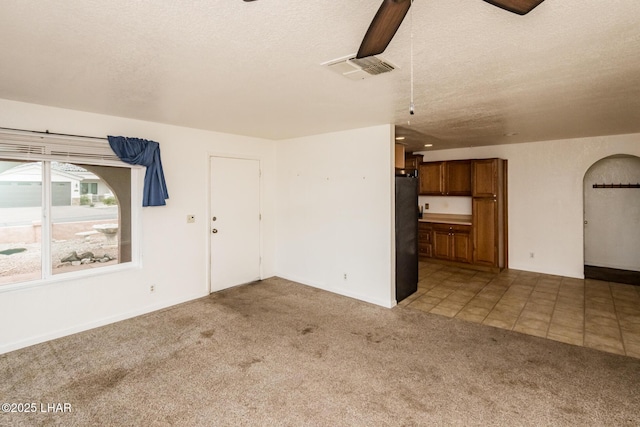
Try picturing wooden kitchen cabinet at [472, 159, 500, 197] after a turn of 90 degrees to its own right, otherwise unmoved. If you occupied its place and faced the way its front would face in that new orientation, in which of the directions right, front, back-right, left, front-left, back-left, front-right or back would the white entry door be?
front-left

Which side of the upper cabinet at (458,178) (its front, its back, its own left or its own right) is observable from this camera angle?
front

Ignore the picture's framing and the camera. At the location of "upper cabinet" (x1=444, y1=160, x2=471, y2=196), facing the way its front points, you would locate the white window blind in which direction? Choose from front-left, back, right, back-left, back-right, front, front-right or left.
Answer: front-right

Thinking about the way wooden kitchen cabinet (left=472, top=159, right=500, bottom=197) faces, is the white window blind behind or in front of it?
in front

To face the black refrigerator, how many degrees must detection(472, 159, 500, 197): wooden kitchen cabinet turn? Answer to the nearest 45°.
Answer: approximately 45° to its right

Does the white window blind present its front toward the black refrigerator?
no

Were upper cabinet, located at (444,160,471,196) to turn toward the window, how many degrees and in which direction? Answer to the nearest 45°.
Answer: approximately 45° to its right

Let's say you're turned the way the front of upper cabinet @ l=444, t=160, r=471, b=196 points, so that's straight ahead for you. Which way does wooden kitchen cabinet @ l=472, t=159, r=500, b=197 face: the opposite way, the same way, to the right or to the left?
the same way

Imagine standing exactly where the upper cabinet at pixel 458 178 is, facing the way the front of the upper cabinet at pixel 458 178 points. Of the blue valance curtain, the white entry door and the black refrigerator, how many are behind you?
0

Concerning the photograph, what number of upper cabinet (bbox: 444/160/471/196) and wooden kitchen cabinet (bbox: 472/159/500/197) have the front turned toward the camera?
2

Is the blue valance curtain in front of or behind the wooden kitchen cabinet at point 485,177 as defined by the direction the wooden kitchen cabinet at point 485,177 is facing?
in front

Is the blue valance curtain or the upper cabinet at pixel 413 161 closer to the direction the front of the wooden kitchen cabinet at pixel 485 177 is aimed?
the blue valance curtain

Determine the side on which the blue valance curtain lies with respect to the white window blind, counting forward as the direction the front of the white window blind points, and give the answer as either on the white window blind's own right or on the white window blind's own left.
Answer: on the white window blind's own left
